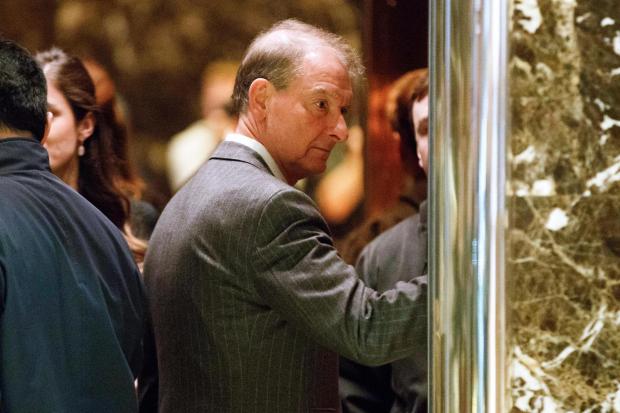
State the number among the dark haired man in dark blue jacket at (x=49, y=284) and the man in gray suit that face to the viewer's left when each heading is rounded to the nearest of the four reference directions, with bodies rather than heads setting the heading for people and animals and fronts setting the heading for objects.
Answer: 0

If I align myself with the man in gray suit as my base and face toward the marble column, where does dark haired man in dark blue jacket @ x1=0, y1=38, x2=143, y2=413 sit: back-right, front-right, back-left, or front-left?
back-right

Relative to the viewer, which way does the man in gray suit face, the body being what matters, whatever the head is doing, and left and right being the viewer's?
facing away from the viewer and to the right of the viewer

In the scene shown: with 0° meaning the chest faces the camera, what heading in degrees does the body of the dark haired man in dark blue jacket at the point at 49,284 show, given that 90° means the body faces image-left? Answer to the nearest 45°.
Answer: approximately 180°

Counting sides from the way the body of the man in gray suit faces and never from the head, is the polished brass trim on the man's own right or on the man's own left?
on the man's own right
